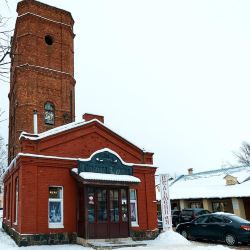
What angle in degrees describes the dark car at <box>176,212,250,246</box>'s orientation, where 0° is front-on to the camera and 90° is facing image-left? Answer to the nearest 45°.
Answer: approximately 135°

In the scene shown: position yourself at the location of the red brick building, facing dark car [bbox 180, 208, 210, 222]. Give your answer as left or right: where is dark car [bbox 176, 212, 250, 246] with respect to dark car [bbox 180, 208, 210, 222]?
right

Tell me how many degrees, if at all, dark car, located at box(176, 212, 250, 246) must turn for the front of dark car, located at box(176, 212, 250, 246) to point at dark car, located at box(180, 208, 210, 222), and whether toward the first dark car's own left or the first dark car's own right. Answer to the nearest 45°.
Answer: approximately 45° to the first dark car's own right
